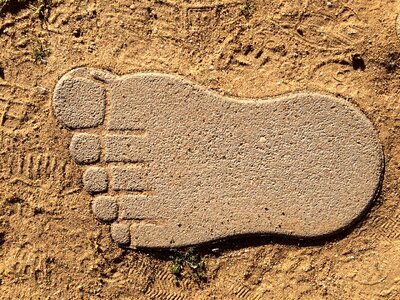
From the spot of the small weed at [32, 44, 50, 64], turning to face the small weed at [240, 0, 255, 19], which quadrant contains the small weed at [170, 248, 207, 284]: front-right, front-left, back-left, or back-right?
front-right

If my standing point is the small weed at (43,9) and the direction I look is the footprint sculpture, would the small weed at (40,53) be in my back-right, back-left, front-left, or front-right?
front-right

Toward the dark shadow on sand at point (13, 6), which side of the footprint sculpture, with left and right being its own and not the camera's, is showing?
front

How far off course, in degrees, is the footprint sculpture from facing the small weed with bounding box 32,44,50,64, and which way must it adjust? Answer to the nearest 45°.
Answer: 0° — it already faces it

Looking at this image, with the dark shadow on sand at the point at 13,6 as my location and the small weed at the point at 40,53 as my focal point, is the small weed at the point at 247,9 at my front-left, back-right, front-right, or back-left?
front-left

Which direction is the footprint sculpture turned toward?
to the viewer's left

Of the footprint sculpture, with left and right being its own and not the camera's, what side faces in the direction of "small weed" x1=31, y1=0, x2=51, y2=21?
front
